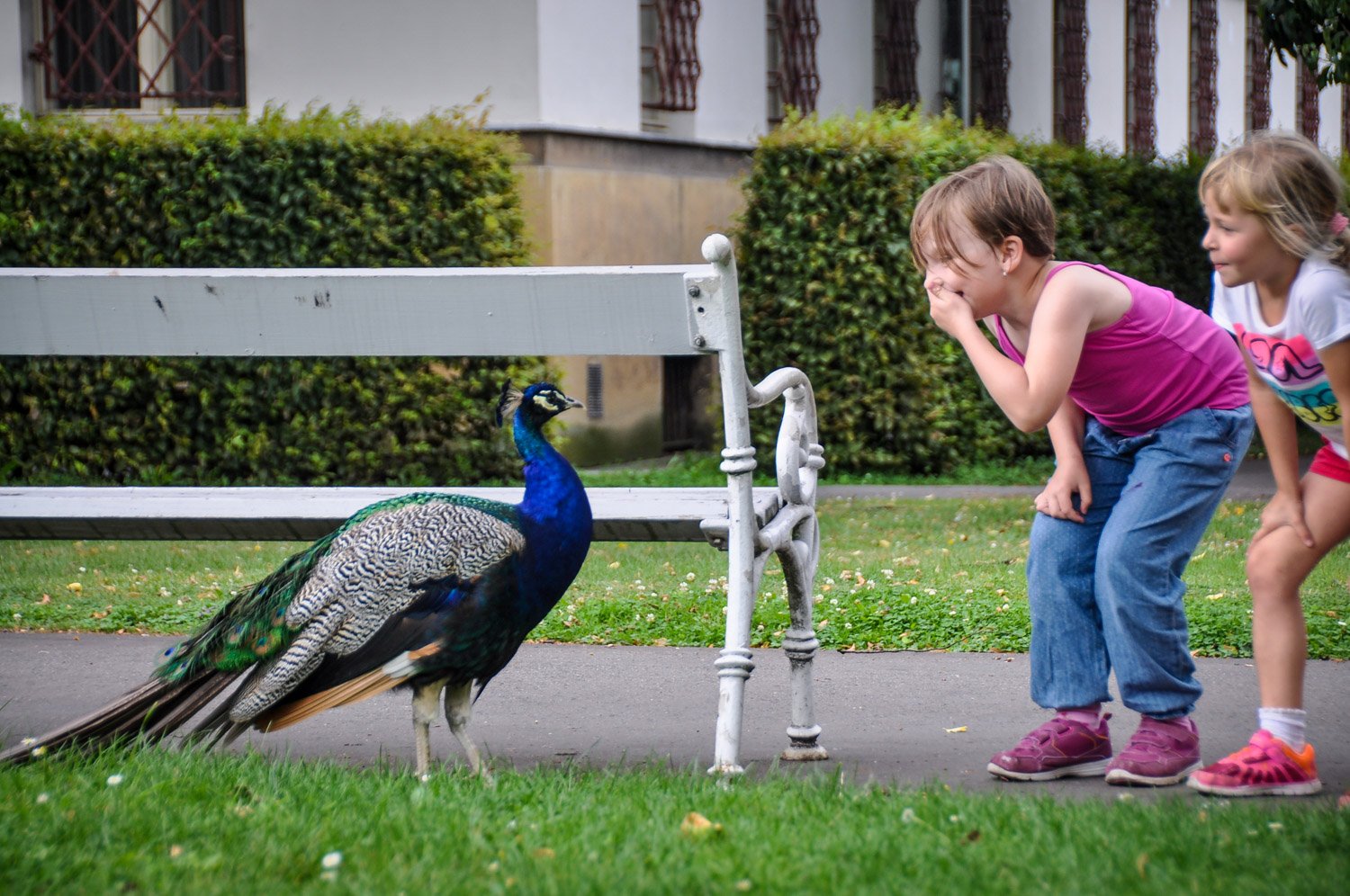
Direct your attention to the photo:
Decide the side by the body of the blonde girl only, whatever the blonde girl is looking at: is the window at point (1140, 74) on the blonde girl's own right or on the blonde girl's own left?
on the blonde girl's own right

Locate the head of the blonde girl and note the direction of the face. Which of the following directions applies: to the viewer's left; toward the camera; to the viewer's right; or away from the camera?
to the viewer's left

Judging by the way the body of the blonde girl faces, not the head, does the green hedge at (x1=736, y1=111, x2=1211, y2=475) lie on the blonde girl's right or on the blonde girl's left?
on the blonde girl's right

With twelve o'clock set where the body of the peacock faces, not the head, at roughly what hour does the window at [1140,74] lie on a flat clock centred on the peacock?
The window is roughly at 10 o'clock from the peacock.

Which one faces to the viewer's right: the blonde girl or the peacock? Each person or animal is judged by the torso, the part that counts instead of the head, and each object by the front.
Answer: the peacock

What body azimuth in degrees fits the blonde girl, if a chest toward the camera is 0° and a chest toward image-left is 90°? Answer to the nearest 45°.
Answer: approximately 45°

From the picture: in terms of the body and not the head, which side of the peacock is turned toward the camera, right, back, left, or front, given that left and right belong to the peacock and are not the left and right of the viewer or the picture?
right

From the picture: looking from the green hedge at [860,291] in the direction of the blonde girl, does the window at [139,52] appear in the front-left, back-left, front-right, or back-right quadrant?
back-right

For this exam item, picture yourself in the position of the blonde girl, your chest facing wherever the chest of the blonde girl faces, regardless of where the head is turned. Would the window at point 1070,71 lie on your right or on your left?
on your right

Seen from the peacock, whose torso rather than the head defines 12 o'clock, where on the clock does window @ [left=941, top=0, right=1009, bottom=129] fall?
The window is roughly at 10 o'clock from the peacock.
